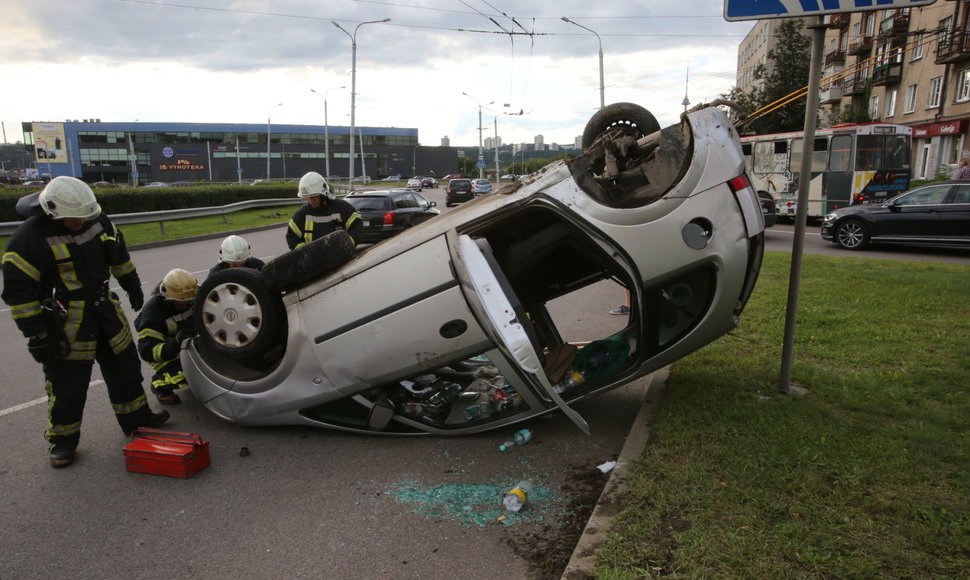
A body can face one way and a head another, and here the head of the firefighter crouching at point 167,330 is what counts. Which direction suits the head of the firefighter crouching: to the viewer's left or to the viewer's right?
to the viewer's right

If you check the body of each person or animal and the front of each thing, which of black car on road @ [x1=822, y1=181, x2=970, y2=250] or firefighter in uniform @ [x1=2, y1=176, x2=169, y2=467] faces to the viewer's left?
the black car on road

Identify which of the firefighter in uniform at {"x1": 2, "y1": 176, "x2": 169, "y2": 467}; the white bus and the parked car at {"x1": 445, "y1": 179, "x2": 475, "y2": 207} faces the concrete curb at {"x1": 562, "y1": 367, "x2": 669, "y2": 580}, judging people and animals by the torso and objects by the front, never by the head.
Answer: the firefighter in uniform

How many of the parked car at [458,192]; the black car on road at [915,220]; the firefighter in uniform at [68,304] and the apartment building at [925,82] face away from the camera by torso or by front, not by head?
1

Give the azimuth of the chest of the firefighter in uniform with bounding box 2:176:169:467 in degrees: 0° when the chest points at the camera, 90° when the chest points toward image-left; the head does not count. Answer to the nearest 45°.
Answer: approximately 315°

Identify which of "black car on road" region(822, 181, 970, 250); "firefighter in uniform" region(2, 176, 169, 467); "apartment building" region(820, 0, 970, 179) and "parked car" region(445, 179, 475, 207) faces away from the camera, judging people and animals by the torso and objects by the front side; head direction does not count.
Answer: "parked car" region(445, 179, 475, 207)

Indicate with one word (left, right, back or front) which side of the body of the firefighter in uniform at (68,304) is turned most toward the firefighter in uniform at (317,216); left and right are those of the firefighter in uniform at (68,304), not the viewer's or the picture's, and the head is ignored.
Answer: left

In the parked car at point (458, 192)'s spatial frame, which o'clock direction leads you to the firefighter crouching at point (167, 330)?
The firefighter crouching is roughly at 6 o'clock from the parked car.

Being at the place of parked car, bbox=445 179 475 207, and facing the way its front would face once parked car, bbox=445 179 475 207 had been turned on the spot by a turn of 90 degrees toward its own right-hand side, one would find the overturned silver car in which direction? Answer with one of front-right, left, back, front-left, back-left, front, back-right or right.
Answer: right

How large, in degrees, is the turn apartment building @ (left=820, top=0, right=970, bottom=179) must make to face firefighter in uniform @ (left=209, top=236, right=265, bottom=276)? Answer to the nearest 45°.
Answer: approximately 45° to its left

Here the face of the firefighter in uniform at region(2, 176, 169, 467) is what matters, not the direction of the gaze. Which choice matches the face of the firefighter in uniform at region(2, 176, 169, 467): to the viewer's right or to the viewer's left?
to the viewer's right

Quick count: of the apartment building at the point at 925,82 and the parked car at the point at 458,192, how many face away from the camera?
1

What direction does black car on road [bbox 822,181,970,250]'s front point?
to the viewer's left

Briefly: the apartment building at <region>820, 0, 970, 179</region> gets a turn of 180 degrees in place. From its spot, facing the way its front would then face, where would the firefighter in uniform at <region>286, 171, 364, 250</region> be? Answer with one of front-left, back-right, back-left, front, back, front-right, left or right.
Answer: back-right

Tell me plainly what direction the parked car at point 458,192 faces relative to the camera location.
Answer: facing away from the viewer

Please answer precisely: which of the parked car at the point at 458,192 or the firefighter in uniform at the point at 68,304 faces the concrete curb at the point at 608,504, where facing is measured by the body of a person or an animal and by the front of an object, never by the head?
the firefighter in uniform

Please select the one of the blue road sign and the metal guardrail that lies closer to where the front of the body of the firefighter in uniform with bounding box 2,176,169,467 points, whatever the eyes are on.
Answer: the blue road sign
